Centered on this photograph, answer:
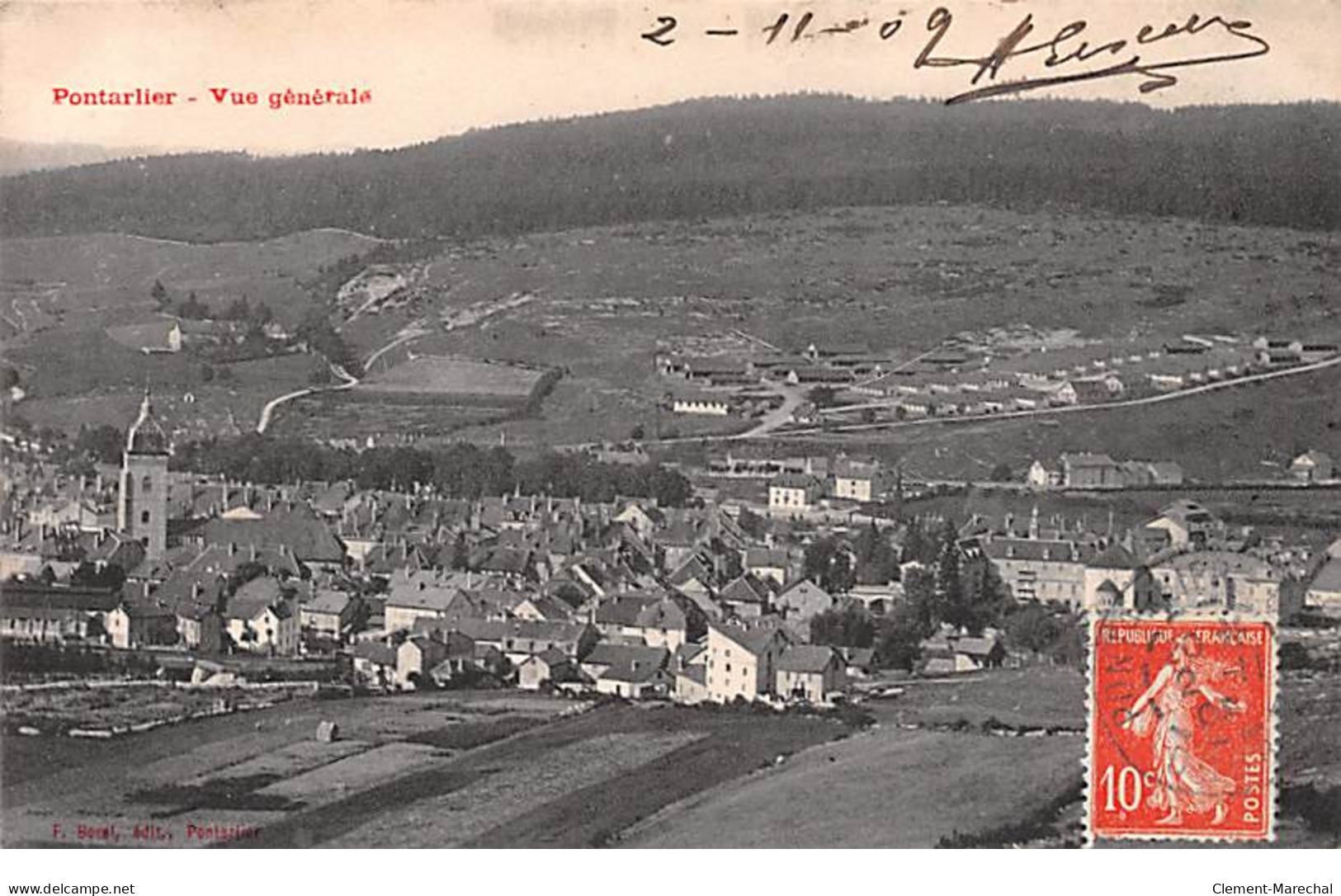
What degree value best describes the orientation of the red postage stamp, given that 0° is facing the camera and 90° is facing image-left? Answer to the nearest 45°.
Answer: approximately 0°
